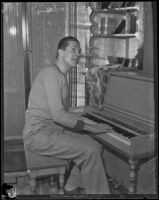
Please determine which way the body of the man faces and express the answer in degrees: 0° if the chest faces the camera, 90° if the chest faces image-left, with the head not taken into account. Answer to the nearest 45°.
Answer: approximately 270°

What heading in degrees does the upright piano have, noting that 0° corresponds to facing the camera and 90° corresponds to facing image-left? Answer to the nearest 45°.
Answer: approximately 45°

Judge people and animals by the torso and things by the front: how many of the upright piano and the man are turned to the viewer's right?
1
